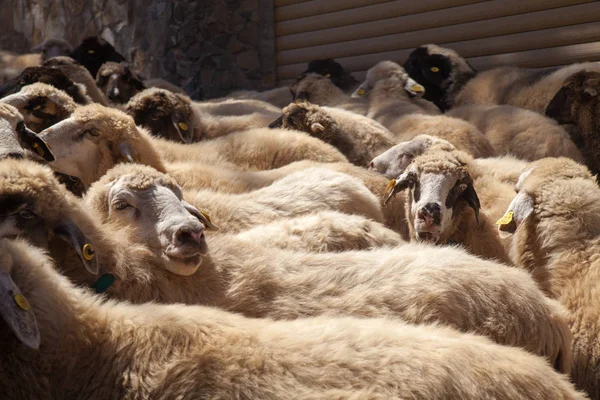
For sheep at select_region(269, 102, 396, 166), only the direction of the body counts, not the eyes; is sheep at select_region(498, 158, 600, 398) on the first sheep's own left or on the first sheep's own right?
on the first sheep's own left

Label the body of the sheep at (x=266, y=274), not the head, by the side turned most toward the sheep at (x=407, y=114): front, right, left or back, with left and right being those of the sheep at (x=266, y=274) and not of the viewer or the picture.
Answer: right

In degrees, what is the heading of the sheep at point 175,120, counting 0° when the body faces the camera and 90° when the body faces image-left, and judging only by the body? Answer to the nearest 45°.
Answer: approximately 90°

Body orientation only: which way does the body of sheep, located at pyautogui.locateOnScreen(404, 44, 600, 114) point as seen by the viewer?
to the viewer's left

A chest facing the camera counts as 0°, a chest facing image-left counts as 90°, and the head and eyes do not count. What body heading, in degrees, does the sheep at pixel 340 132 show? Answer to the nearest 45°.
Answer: approximately 90°

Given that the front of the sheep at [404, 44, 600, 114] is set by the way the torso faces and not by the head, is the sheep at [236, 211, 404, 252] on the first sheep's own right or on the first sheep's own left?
on the first sheep's own left

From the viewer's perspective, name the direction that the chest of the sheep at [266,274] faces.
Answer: to the viewer's left

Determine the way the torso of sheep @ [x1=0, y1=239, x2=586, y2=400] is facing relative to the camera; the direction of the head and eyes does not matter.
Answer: to the viewer's left

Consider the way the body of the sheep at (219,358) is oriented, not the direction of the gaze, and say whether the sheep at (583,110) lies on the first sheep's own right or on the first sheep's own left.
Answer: on the first sheep's own right
